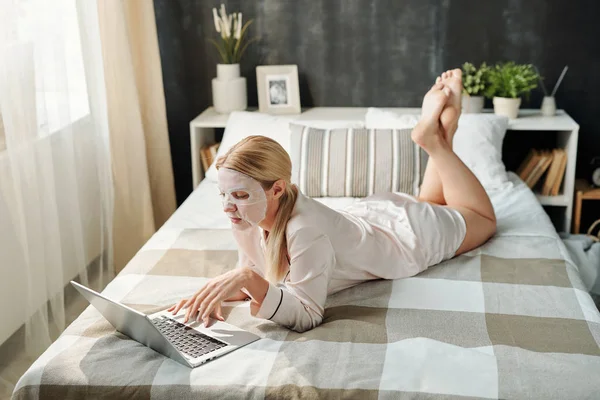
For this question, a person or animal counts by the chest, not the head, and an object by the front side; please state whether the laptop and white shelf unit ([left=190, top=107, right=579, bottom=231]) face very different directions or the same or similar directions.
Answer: very different directions

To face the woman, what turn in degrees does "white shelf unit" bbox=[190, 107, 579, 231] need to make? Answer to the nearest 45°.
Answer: approximately 45° to its right

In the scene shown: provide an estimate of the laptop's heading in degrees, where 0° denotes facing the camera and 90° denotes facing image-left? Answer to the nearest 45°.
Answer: approximately 225°

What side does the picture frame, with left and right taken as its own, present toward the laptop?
front

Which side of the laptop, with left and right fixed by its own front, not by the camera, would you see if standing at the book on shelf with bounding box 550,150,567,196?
front

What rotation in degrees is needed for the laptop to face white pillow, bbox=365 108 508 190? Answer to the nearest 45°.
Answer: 0° — it already faces it

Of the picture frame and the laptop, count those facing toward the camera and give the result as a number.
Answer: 1

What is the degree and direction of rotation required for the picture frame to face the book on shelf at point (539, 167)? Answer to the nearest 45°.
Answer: approximately 90° to its left

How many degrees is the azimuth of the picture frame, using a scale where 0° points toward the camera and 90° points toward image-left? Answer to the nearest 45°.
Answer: approximately 0°

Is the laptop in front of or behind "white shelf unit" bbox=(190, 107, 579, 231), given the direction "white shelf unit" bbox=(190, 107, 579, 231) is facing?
in front
